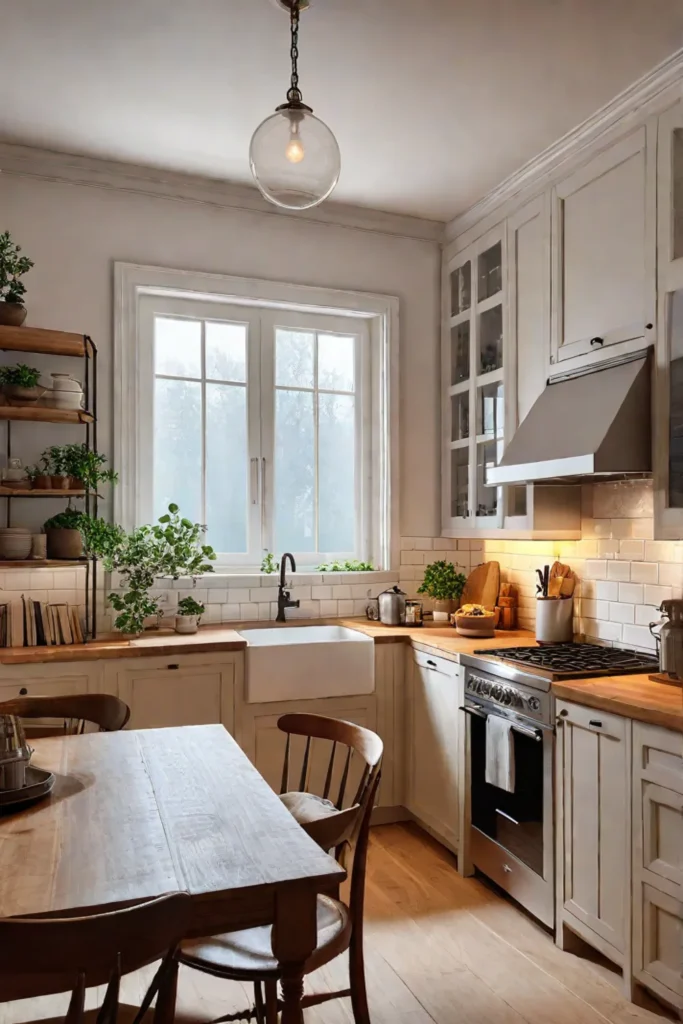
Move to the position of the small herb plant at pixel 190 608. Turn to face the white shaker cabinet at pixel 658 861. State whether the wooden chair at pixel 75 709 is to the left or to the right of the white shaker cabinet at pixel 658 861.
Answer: right

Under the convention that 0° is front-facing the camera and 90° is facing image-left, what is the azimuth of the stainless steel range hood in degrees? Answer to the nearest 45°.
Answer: approximately 45°

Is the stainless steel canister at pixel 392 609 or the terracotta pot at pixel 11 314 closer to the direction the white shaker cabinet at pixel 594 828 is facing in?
the terracotta pot

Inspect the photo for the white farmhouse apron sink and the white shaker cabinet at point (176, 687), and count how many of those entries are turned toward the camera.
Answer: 2

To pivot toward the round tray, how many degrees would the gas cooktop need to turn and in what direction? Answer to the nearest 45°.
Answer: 0° — it already faces it

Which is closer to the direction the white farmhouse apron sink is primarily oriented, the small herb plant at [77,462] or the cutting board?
the small herb plant

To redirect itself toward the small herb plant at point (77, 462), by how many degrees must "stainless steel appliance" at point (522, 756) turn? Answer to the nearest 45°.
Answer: approximately 45° to its right

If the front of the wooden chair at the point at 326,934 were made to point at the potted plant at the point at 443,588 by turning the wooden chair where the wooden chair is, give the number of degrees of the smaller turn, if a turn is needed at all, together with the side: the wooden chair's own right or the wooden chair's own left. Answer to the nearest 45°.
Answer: approximately 135° to the wooden chair's own right

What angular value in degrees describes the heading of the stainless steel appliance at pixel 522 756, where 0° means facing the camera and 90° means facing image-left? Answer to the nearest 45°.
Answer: approximately 45°

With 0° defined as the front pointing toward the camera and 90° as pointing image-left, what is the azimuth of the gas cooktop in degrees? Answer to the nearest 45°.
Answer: approximately 45°
